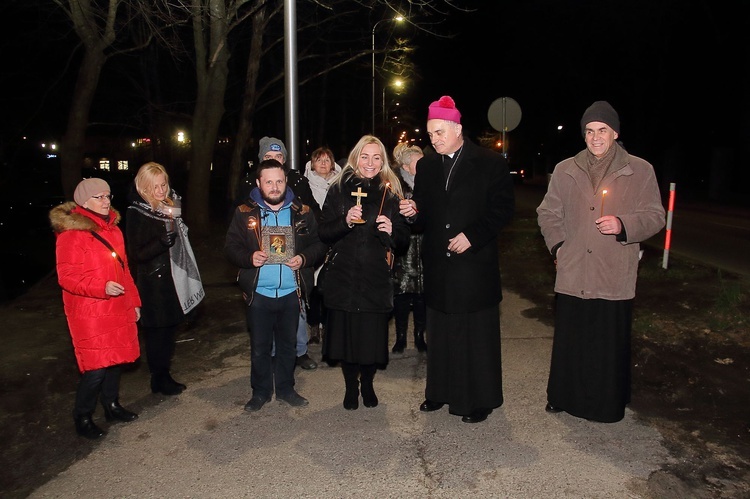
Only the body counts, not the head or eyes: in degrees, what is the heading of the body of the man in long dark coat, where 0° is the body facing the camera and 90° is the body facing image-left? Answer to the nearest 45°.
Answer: approximately 45°

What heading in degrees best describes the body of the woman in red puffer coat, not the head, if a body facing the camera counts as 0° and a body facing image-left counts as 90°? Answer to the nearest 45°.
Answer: approximately 315°

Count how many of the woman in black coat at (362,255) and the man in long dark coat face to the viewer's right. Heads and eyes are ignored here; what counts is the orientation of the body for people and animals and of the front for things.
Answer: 0

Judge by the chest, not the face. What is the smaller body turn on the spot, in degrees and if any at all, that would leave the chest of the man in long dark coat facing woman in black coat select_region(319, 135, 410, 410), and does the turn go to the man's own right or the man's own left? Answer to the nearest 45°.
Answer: approximately 45° to the man's own right

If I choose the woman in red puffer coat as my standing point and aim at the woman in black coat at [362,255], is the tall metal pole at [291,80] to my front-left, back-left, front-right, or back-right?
front-left

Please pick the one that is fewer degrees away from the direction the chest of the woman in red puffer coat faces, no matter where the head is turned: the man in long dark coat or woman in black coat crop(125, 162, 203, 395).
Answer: the man in long dark coat

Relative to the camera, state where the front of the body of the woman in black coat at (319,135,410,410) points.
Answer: toward the camera

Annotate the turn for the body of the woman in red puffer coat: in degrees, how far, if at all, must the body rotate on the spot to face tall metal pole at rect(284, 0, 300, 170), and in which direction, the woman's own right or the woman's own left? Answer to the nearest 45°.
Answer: approximately 90° to the woman's own left

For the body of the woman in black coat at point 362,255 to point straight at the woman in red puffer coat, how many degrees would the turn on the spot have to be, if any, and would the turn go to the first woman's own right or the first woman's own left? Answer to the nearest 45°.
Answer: approximately 90° to the first woman's own right

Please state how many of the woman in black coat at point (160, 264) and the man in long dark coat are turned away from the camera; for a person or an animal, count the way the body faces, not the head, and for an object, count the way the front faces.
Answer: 0

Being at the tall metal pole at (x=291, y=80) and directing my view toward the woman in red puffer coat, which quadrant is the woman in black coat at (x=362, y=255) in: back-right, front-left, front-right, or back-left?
front-left

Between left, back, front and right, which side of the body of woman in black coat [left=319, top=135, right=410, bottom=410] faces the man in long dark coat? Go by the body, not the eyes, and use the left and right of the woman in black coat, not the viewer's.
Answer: left

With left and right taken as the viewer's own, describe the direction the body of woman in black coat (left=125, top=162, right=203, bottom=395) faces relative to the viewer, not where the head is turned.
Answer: facing the viewer and to the right of the viewer
